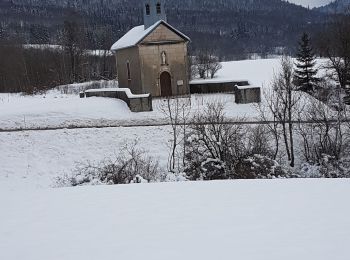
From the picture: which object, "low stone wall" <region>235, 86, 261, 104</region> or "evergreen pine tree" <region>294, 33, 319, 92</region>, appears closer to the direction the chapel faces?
the low stone wall

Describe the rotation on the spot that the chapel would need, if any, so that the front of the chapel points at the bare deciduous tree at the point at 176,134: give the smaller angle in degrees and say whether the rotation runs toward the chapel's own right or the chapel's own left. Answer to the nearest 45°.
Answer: approximately 45° to the chapel's own right

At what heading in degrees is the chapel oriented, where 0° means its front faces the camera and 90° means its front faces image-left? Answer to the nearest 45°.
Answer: approximately 315°

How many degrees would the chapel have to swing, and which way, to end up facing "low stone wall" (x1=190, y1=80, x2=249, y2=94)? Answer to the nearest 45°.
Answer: approximately 45° to its left

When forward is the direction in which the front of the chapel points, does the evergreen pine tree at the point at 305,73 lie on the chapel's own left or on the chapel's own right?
on the chapel's own left

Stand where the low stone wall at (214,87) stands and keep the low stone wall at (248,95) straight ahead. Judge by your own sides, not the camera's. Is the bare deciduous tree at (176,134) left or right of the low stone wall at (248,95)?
right

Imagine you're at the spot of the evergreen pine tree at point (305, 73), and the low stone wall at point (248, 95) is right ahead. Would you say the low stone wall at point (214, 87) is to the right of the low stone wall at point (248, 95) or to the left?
right
